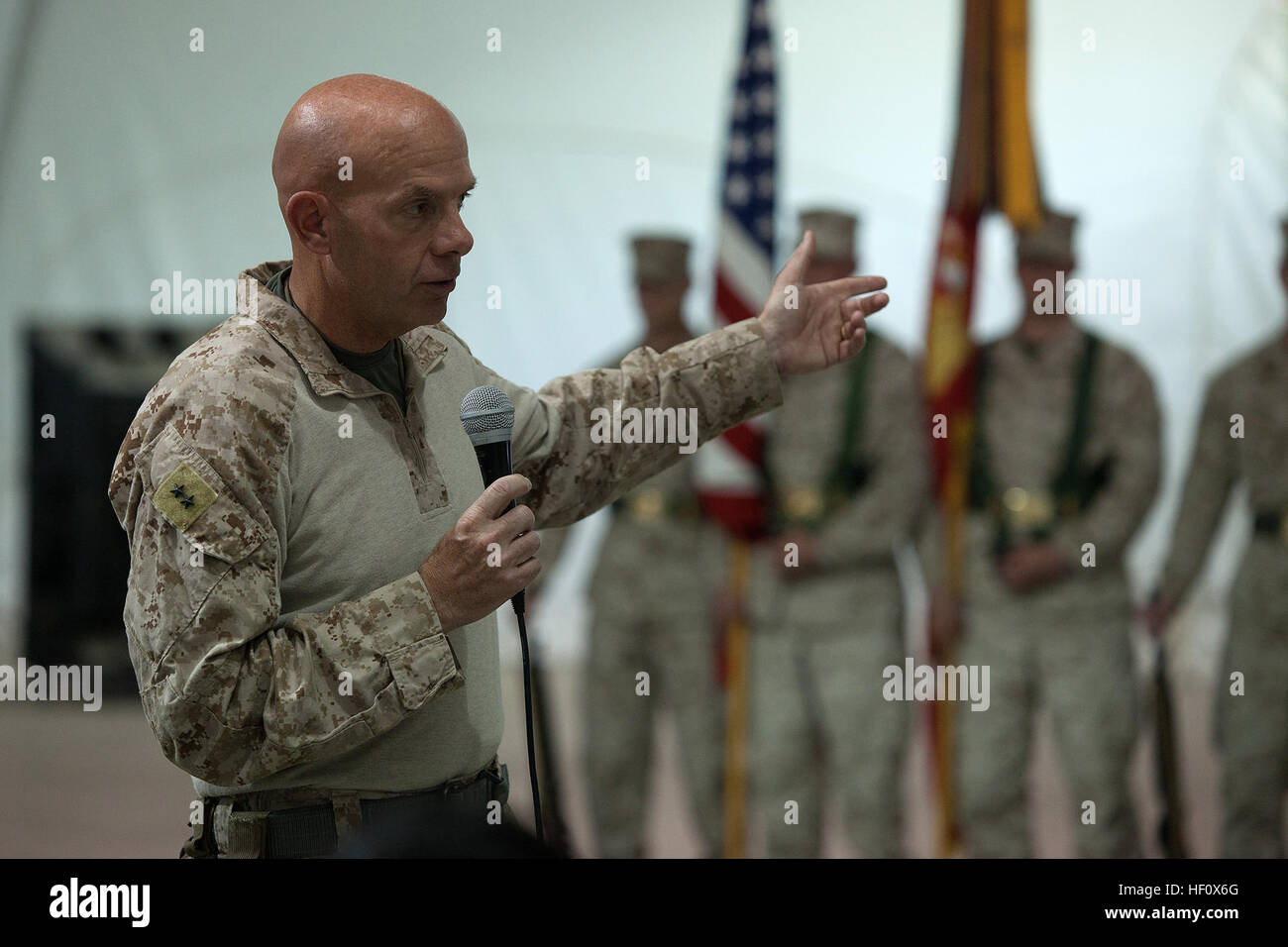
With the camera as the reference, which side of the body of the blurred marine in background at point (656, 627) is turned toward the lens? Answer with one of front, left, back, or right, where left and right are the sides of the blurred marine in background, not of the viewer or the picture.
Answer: front

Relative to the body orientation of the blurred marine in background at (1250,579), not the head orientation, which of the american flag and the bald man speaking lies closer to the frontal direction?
the bald man speaking

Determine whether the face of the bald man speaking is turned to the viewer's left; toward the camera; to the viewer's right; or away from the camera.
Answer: to the viewer's right

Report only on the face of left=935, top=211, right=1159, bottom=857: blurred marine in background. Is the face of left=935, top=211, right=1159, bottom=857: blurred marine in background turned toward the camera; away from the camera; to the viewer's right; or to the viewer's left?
toward the camera

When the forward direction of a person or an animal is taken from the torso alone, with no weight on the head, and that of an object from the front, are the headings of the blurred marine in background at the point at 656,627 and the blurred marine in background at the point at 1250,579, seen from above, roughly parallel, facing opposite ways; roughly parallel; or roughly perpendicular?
roughly parallel

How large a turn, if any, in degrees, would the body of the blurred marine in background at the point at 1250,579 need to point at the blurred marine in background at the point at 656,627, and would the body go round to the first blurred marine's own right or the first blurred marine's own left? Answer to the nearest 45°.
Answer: approximately 90° to the first blurred marine's own right

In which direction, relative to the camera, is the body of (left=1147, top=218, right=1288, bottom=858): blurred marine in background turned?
toward the camera

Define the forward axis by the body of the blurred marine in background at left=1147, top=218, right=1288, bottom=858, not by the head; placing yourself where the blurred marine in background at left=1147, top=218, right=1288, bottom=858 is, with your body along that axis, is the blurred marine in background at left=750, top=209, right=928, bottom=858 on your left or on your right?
on your right

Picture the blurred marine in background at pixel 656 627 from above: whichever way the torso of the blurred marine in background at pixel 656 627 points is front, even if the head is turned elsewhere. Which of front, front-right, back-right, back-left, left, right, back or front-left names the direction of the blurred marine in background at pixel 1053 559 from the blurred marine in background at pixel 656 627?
left

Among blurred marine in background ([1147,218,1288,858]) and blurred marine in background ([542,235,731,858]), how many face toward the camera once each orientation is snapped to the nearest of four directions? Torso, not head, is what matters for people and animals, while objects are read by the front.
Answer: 2

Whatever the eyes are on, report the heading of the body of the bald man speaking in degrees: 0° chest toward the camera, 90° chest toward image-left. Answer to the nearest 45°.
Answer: approximately 315°

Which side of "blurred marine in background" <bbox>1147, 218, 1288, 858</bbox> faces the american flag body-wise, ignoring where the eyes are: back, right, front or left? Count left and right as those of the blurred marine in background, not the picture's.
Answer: right

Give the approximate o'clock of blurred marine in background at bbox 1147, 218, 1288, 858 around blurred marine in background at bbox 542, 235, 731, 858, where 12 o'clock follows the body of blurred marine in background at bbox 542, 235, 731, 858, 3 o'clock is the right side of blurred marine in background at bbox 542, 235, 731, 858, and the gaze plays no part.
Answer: blurred marine in background at bbox 1147, 218, 1288, 858 is roughly at 9 o'clock from blurred marine in background at bbox 542, 235, 731, 858.

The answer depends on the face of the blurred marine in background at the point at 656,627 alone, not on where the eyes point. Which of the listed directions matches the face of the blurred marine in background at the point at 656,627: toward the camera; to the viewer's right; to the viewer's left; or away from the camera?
toward the camera
